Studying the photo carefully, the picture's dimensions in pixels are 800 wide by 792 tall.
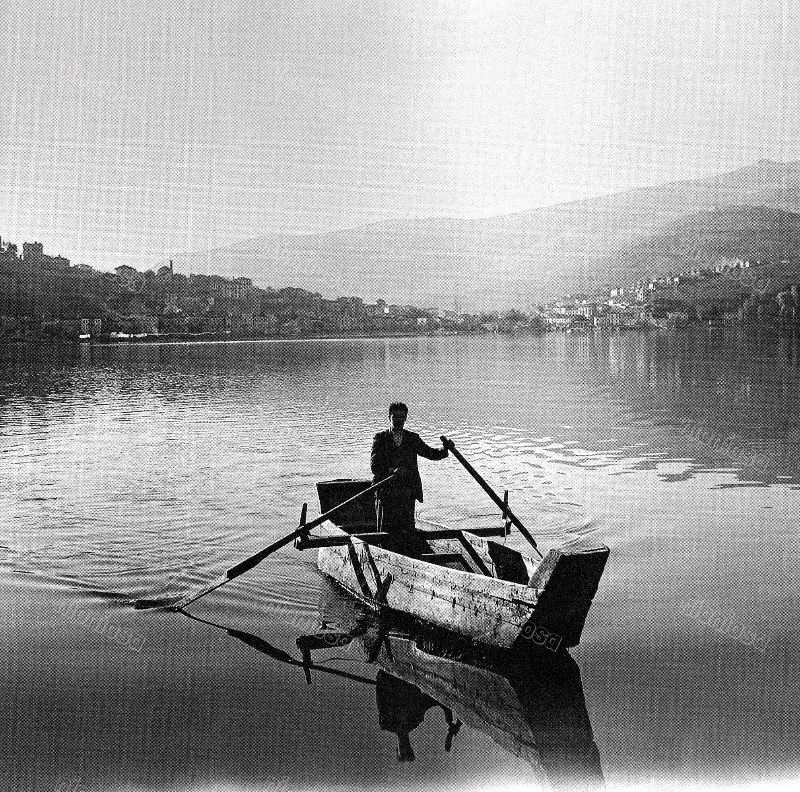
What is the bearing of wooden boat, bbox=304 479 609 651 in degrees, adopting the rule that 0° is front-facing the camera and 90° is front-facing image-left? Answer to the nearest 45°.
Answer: approximately 315°
